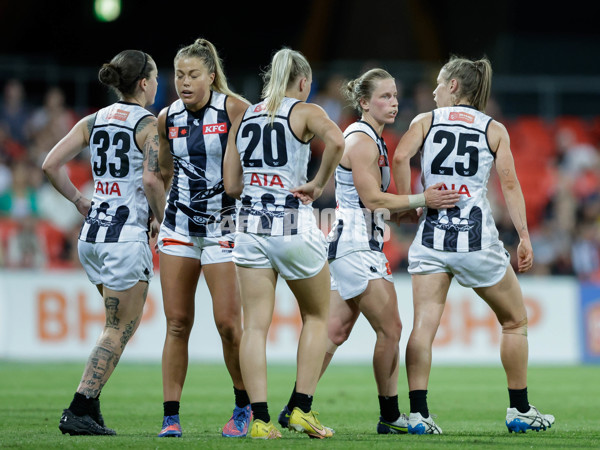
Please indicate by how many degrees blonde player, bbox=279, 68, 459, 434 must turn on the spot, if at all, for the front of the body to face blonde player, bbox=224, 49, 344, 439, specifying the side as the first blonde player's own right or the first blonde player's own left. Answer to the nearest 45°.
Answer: approximately 135° to the first blonde player's own right

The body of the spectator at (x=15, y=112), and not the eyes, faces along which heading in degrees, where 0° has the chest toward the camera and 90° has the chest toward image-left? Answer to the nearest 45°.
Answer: approximately 0°

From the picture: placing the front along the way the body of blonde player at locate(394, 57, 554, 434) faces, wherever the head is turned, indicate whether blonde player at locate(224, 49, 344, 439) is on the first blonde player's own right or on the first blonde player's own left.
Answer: on the first blonde player's own left

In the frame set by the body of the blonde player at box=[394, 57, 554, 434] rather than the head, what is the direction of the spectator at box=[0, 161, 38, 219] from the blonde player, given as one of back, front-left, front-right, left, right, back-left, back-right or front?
front-left

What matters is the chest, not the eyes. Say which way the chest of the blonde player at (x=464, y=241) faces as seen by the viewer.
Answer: away from the camera

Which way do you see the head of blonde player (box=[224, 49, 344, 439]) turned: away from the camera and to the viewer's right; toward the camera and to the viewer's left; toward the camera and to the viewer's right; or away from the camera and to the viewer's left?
away from the camera and to the viewer's right

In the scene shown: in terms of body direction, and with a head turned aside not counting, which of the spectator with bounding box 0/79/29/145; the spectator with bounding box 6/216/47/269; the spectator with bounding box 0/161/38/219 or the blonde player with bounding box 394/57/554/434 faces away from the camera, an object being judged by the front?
the blonde player
